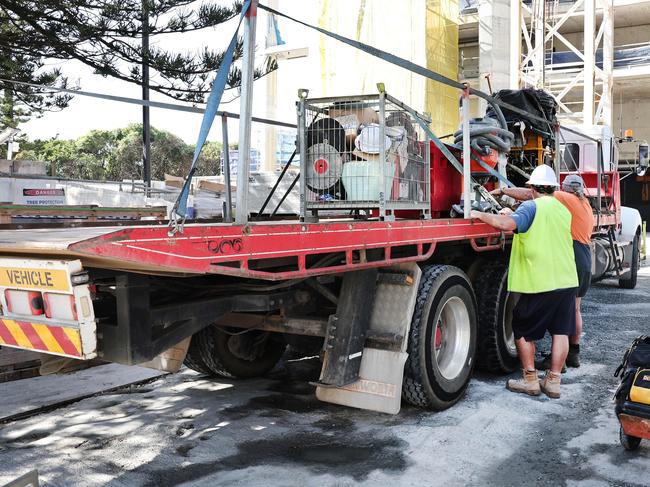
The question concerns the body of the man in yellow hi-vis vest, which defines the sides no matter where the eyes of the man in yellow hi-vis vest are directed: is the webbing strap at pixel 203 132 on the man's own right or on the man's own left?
on the man's own left

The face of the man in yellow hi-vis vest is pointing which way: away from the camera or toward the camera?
away from the camera

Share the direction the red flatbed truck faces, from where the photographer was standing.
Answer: facing away from the viewer and to the right of the viewer

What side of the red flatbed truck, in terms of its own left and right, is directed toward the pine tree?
left

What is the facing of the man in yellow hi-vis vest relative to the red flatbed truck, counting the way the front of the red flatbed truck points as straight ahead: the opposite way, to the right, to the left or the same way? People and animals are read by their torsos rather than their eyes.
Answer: to the left

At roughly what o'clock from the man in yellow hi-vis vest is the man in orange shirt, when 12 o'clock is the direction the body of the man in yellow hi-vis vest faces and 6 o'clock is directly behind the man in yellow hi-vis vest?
The man in orange shirt is roughly at 2 o'clock from the man in yellow hi-vis vest.
